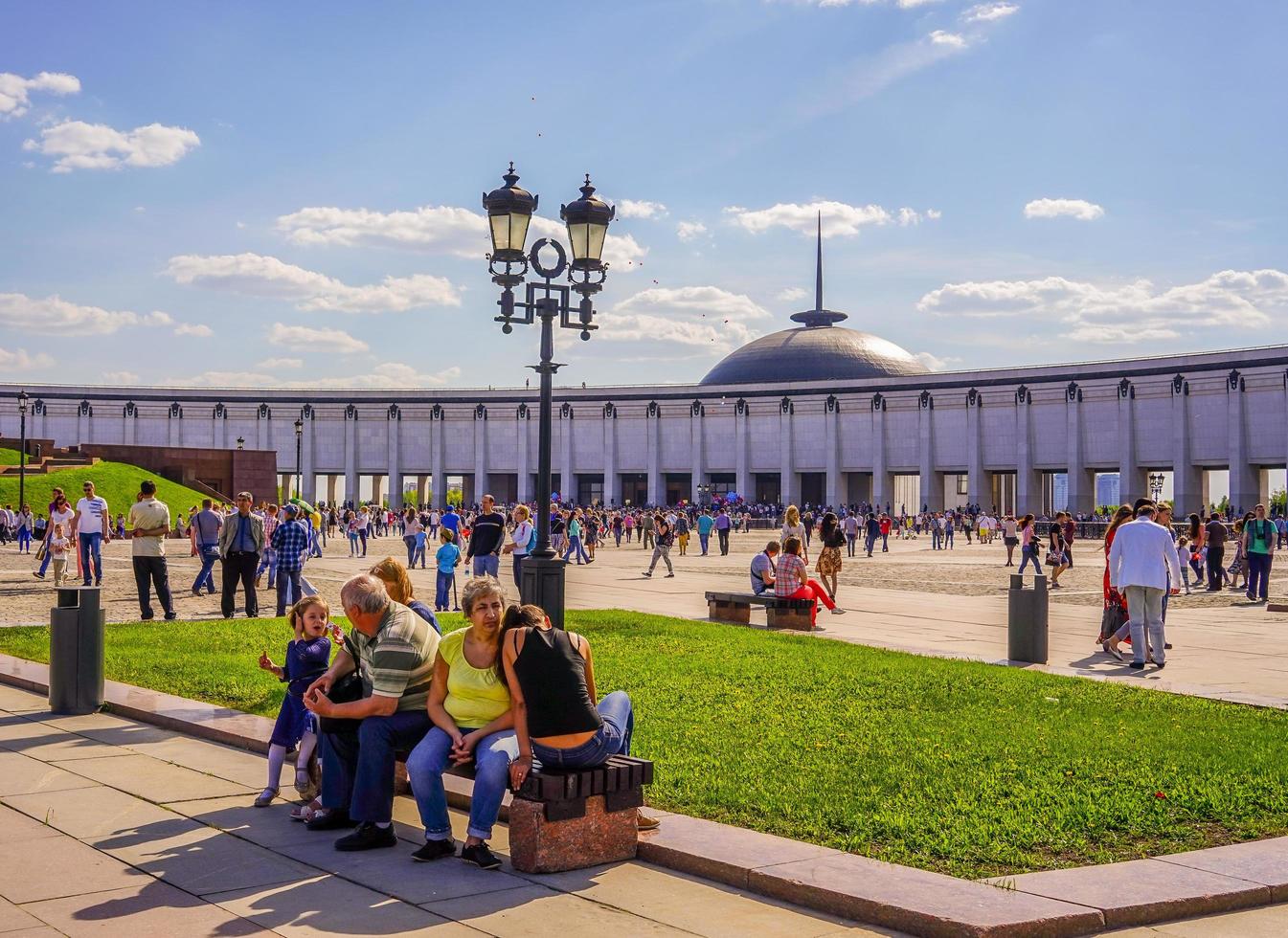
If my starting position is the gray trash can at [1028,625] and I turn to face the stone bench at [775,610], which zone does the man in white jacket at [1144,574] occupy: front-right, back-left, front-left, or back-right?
back-right

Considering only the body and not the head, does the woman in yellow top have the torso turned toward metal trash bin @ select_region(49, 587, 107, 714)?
no

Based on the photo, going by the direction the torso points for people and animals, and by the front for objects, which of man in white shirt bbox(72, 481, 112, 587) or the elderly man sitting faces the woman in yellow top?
the man in white shirt

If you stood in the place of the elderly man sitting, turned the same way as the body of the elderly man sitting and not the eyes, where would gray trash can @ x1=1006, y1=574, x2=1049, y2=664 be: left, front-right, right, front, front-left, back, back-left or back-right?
back-right

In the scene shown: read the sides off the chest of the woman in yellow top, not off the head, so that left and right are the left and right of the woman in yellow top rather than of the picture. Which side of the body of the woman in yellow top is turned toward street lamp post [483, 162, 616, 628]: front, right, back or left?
back

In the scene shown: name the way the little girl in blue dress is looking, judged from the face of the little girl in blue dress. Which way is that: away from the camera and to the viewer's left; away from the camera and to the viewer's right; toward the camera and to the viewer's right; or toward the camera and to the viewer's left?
toward the camera and to the viewer's right

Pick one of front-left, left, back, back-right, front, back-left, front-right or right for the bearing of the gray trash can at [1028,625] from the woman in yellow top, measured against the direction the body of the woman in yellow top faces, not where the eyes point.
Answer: back-left

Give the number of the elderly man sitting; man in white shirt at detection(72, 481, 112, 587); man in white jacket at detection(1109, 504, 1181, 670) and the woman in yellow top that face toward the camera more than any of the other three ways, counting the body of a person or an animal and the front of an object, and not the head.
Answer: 2

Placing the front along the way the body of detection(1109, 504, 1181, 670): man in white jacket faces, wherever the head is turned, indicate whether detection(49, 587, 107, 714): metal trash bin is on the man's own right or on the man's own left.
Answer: on the man's own left

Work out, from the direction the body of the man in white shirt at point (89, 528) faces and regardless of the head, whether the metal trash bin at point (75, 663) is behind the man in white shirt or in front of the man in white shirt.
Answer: in front

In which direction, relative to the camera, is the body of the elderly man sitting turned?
to the viewer's left

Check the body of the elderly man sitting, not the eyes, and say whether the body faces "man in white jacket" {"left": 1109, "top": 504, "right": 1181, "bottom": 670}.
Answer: no

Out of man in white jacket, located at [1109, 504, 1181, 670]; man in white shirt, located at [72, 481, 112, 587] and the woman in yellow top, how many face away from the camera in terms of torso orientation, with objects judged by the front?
1

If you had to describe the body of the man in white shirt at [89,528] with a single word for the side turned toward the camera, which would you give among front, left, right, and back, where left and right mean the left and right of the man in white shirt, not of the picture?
front

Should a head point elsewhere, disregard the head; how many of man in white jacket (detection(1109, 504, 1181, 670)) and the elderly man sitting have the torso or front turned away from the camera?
1
